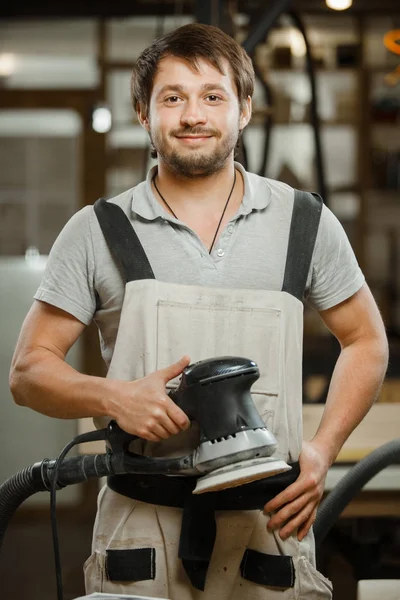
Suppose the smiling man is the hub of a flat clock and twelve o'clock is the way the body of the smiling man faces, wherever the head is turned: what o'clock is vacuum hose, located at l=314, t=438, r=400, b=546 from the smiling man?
The vacuum hose is roughly at 7 o'clock from the smiling man.

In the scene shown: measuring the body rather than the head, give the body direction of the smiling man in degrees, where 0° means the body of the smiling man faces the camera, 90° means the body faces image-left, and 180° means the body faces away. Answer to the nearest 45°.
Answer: approximately 0°
